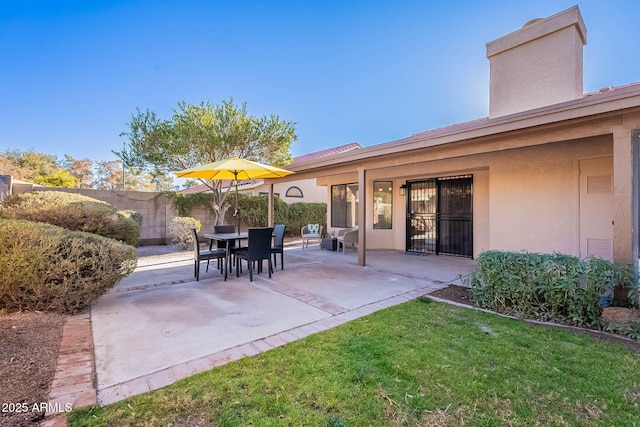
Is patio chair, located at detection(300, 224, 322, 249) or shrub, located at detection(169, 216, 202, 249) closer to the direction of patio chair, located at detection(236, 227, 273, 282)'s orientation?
the shrub

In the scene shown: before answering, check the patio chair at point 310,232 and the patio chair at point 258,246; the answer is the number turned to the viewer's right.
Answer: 0

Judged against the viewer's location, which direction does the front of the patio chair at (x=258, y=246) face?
facing away from the viewer and to the left of the viewer

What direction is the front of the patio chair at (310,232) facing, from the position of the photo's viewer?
facing the viewer and to the left of the viewer

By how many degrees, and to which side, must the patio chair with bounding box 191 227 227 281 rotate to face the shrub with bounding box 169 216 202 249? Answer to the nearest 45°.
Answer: approximately 90° to its left

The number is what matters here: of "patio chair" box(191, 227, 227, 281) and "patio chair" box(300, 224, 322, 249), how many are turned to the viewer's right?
1

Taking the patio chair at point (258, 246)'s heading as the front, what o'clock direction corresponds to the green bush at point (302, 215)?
The green bush is roughly at 2 o'clock from the patio chair.

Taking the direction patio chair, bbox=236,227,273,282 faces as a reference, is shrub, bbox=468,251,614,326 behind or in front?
behind

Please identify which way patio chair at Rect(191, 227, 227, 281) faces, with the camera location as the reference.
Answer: facing to the right of the viewer

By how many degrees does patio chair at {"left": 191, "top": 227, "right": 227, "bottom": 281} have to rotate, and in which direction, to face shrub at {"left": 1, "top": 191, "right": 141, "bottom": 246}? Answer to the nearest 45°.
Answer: approximately 135° to its left

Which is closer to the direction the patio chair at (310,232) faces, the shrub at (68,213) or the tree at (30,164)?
the shrub

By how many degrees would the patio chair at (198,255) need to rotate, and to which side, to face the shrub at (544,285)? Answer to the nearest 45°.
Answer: approximately 45° to its right

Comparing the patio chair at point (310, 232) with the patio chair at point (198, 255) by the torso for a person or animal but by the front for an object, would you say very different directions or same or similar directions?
very different directions

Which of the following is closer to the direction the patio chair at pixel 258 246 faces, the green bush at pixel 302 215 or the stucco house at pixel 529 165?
the green bush

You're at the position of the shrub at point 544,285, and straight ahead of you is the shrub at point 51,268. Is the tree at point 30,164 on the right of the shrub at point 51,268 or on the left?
right
